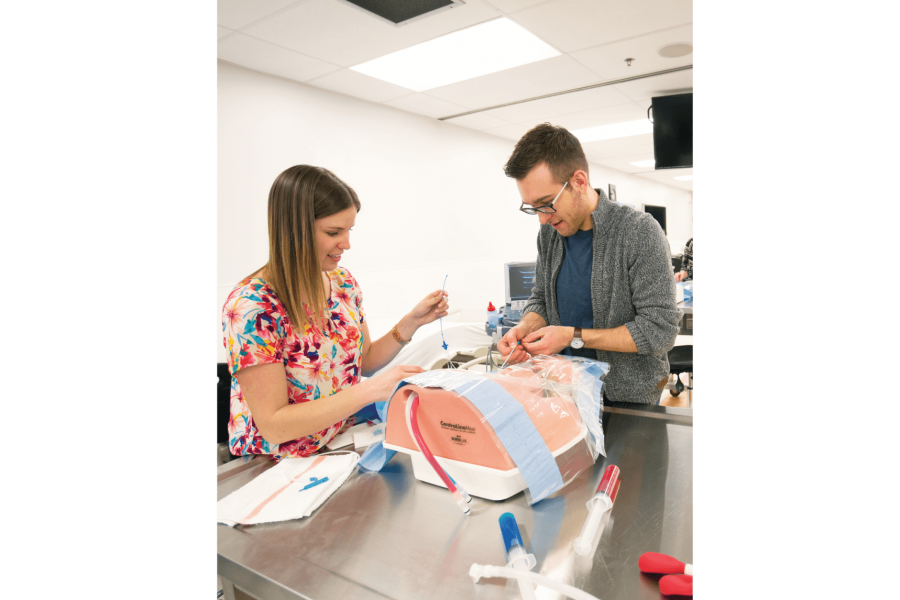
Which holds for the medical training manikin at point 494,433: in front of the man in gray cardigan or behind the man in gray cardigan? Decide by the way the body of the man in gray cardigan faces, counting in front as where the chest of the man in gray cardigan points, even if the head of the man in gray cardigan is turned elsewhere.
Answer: in front

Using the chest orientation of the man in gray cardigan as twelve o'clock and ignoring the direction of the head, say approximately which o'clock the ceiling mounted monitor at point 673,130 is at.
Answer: The ceiling mounted monitor is roughly at 5 o'clock from the man in gray cardigan.

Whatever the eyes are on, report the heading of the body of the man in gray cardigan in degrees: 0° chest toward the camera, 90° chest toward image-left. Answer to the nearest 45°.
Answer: approximately 45°

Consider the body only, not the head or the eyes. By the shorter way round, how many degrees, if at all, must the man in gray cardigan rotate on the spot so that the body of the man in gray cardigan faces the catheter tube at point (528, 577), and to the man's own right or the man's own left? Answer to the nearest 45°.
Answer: approximately 45° to the man's own left

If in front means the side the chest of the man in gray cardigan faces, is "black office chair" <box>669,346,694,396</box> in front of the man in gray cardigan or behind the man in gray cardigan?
behind

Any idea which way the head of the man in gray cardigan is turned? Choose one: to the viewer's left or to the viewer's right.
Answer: to the viewer's left

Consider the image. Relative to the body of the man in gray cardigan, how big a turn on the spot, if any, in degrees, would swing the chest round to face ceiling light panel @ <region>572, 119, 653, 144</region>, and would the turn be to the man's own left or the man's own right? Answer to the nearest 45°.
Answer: approximately 135° to the man's own right

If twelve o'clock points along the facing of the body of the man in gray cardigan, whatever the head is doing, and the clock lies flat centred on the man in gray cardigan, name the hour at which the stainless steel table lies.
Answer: The stainless steel table is roughly at 11 o'clock from the man in gray cardigan.

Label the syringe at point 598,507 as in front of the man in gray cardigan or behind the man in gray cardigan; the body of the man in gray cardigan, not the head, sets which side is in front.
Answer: in front

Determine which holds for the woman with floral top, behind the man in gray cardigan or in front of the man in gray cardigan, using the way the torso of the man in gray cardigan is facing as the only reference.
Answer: in front
